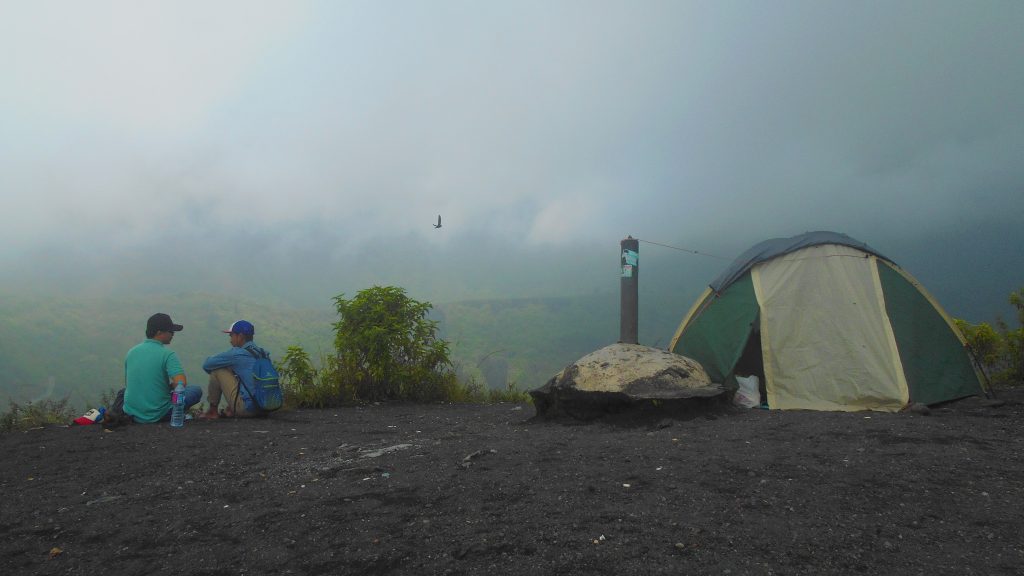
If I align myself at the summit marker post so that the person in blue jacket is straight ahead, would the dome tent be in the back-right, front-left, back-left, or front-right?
back-left

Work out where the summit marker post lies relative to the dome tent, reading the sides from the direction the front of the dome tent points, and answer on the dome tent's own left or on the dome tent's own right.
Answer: on the dome tent's own right

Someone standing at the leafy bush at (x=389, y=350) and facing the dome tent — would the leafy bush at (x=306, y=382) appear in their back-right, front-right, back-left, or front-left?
back-right

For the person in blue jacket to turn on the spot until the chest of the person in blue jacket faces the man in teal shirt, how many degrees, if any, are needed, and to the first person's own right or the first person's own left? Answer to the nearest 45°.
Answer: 0° — they already face them

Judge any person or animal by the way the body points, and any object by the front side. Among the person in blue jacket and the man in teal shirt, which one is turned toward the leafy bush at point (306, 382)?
the man in teal shirt

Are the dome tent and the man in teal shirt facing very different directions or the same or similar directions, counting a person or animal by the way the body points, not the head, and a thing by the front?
very different directions

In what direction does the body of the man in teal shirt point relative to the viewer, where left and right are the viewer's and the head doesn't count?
facing away from the viewer and to the right of the viewer

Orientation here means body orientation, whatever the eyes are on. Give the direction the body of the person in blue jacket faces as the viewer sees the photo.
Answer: to the viewer's left

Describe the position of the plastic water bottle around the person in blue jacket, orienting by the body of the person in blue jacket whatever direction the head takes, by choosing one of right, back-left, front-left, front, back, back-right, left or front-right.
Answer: front-left

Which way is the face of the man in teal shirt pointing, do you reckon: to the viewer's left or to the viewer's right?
to the viewer's right

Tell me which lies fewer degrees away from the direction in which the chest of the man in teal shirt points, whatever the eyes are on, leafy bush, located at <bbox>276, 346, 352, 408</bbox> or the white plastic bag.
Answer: the leafy bush
